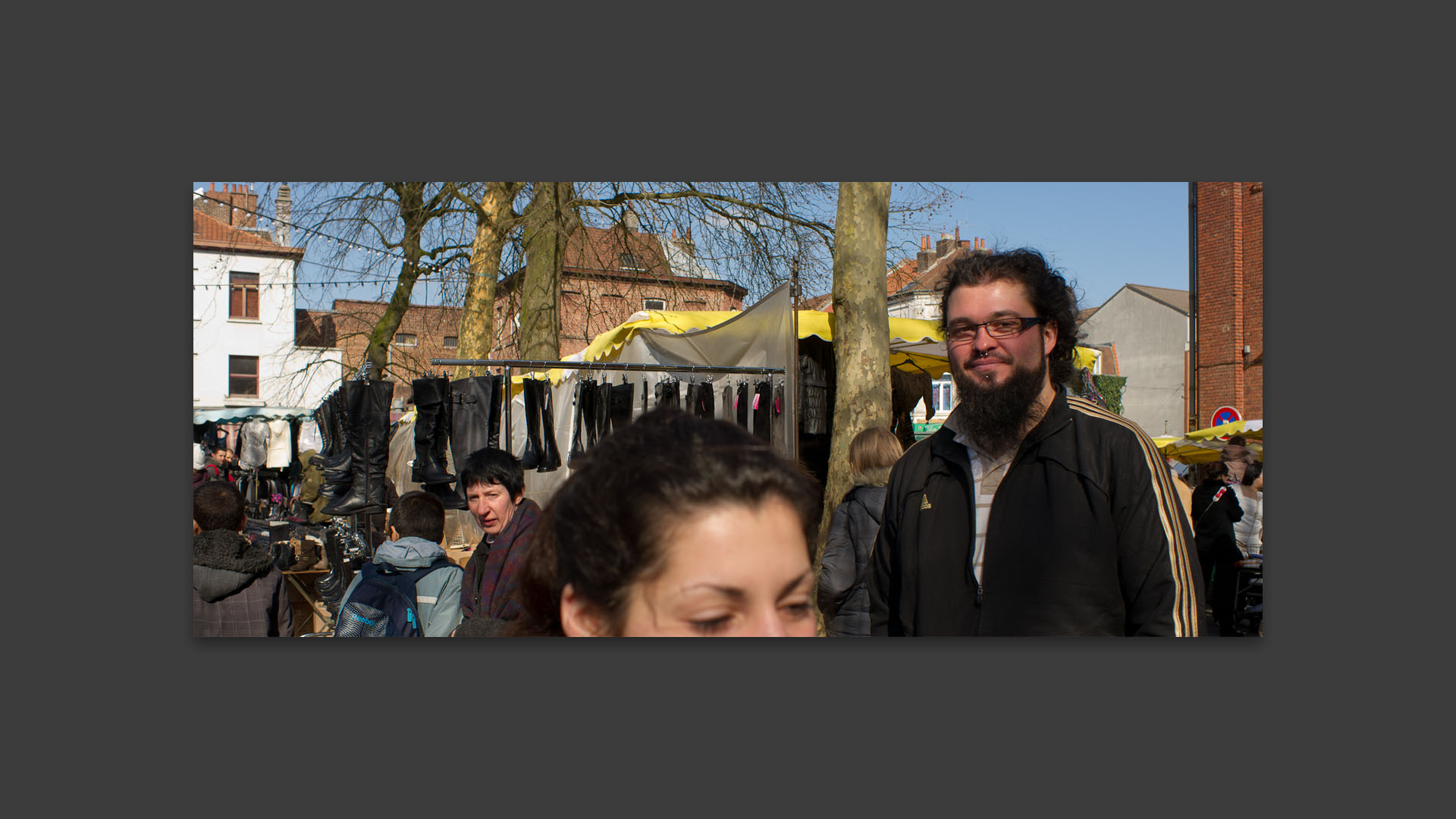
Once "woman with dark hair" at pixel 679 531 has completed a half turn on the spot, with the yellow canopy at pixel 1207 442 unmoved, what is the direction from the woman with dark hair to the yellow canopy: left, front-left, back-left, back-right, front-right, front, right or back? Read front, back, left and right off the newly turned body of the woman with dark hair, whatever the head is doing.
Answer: right

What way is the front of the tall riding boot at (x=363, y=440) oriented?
to the viewer's left

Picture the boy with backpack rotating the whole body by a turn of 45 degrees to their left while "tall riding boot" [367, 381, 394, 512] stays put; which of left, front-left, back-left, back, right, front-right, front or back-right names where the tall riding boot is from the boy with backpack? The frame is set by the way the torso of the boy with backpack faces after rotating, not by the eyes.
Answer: front

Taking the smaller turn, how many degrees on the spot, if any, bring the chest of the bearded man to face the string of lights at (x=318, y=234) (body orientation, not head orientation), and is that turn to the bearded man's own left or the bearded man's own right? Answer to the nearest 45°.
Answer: approximately 90° to the bearded man's own right

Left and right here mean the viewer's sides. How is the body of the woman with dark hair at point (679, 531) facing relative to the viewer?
facing the viewer and to the right of the viewer

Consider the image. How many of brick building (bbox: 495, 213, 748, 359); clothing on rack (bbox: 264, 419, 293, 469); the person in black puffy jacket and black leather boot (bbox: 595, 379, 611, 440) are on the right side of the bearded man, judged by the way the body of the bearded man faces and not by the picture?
4

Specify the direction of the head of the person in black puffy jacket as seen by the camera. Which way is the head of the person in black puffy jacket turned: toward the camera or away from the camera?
away from the camera

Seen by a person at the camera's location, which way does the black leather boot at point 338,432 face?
facing to the left of the viewer

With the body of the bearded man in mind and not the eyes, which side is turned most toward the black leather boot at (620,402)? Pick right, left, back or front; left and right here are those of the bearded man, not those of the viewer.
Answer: right
